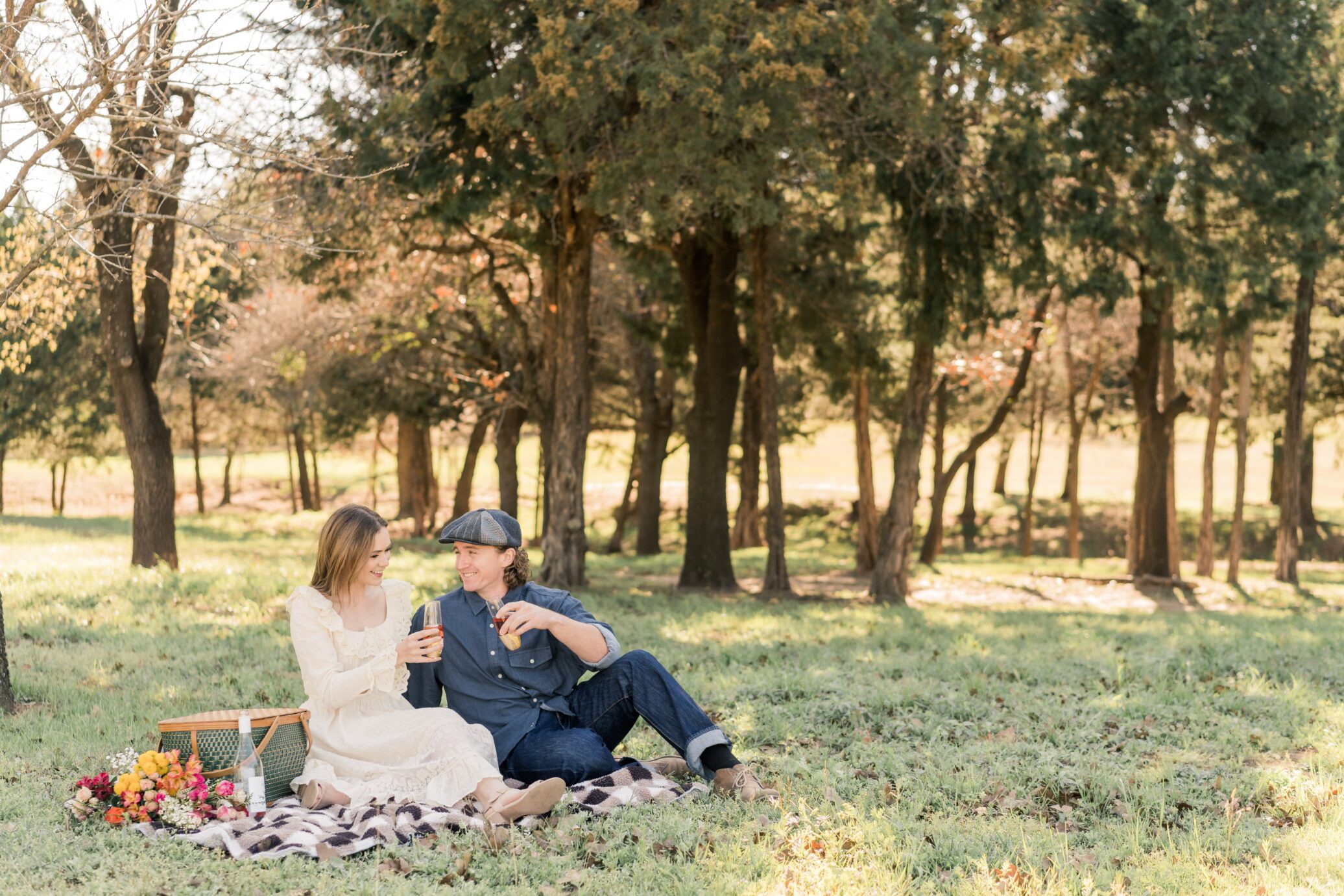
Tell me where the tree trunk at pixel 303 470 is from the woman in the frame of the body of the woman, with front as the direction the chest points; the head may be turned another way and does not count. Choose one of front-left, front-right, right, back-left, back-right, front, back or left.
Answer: back-left

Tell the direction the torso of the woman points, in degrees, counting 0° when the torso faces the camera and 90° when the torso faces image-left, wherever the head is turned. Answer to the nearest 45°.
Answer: approximately 315°

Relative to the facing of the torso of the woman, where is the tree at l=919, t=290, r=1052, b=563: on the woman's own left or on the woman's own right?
on the woman's own left

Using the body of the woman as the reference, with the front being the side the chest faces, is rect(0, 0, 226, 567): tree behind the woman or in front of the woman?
behind

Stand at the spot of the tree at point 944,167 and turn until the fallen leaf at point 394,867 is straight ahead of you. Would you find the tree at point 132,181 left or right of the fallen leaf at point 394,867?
right

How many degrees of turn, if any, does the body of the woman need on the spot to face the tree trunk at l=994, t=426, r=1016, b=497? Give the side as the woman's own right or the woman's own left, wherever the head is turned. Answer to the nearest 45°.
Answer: approximately 90° to the woman's own left

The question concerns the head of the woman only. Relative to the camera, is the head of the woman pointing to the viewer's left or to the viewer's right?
to the viewer's right
